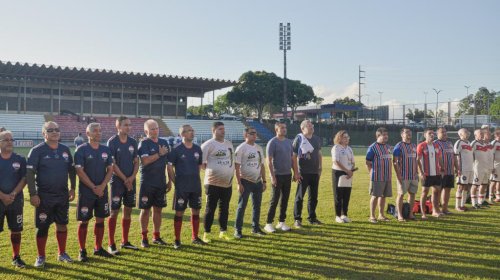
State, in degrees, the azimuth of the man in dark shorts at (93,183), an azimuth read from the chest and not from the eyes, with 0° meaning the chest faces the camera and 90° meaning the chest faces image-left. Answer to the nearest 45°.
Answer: approximately 315°

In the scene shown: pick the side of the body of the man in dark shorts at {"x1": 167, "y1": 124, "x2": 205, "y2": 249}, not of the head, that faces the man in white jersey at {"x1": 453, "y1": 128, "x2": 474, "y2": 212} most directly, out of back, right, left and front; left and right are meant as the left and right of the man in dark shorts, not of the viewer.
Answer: left

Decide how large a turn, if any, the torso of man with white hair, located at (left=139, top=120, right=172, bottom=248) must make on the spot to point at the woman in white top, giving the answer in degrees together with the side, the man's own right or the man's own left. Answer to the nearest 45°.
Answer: approximately 45° to the man's own left

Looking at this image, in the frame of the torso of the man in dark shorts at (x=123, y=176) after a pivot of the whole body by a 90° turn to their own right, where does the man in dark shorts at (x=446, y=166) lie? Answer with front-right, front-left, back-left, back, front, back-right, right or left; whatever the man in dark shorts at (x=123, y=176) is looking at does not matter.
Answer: back-left

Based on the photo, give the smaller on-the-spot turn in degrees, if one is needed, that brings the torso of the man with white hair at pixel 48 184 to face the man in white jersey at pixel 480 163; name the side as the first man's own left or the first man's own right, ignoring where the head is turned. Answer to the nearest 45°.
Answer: approximately 45° to the first man's own left

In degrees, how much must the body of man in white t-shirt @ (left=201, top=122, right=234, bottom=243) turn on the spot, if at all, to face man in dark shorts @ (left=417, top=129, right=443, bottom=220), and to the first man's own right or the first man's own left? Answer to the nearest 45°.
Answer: approximately 90° to the first man's own left

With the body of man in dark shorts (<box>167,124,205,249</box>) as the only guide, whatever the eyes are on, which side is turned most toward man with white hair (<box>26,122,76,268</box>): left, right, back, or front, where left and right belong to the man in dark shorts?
right

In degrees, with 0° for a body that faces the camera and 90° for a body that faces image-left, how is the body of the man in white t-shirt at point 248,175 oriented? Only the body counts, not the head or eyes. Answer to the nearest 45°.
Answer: approximately 315°

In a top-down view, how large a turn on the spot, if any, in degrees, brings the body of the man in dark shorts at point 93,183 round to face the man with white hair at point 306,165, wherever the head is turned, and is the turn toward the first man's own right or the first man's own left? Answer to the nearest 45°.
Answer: approximately 45° to the first man's own left
